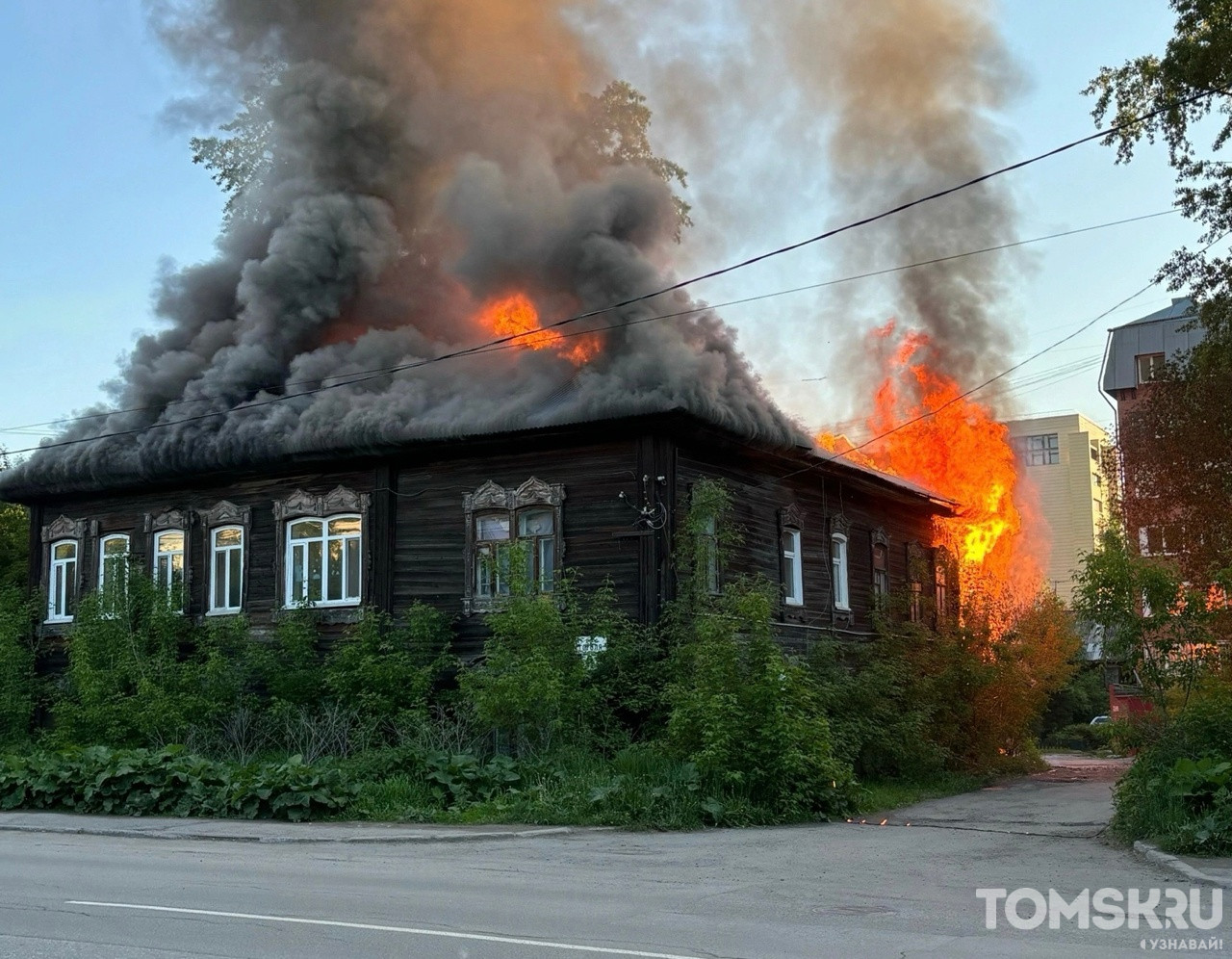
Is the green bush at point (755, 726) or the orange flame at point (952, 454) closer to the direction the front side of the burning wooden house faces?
the green bush

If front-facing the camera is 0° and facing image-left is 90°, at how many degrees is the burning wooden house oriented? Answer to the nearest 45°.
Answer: approximately 45°

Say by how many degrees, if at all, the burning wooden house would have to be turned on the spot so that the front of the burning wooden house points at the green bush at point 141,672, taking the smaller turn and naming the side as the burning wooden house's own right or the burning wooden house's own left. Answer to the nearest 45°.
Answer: approximately 45° to the burning wooden house's own right

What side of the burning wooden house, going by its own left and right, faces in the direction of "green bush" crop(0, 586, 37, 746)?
right

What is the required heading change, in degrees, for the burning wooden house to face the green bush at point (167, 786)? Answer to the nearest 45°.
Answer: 0° — it already faces it

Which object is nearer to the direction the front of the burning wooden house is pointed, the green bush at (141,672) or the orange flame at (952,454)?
the green bush

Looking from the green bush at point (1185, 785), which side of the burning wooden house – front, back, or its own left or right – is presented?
left
